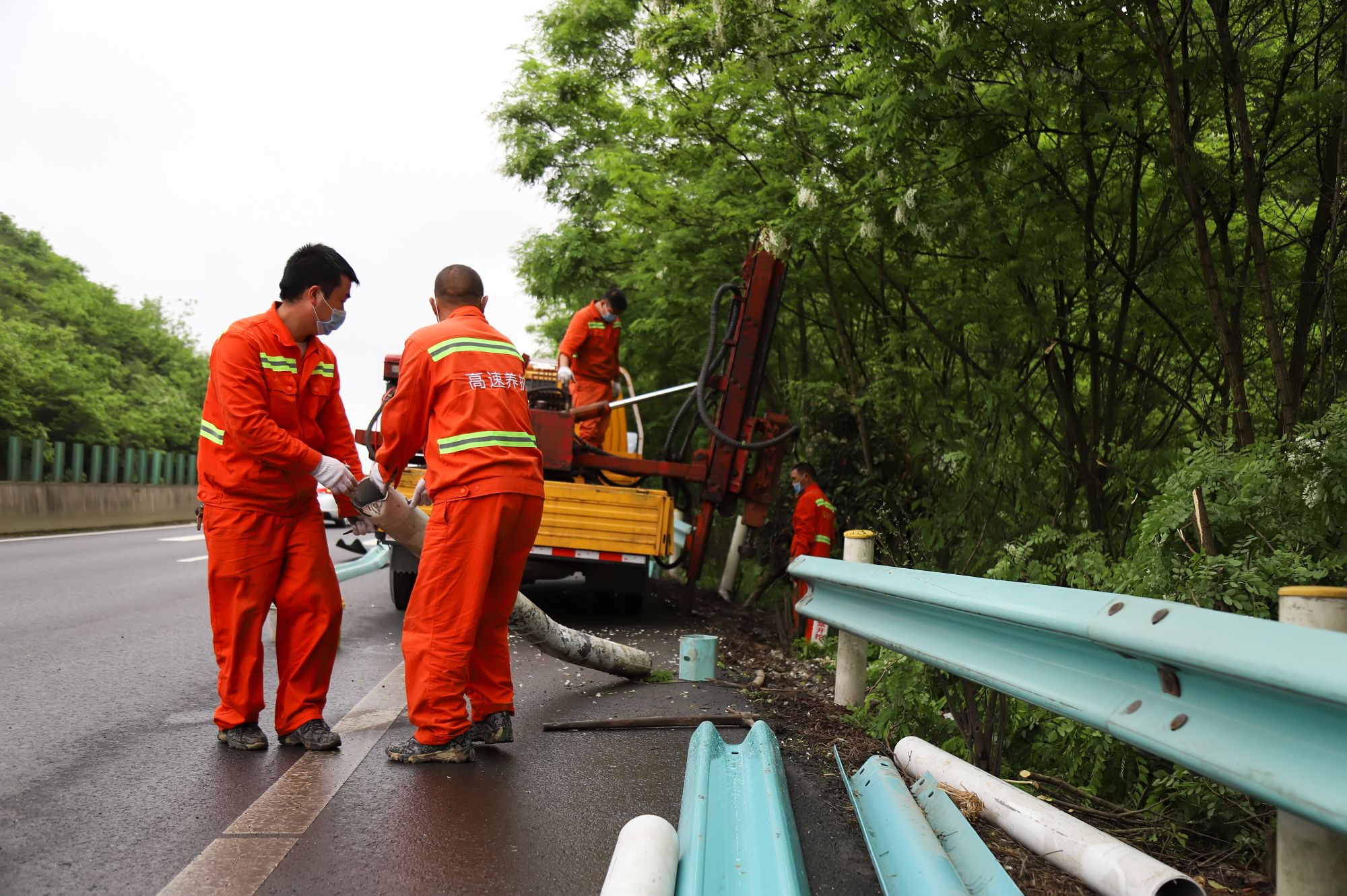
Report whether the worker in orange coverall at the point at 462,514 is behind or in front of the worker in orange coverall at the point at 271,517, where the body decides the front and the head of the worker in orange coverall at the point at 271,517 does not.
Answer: in front

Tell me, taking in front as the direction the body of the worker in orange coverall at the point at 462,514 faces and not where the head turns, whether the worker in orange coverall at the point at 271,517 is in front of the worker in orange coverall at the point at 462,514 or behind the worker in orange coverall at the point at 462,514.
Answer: in front

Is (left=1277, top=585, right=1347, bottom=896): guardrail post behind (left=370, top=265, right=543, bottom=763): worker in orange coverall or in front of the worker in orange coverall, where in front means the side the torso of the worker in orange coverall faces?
behind

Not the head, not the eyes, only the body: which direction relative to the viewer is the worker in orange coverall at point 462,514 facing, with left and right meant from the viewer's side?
facing away from the viewer and to the left of the viewer

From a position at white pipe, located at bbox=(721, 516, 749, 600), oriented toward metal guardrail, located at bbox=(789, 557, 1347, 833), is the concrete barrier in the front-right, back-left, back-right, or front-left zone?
back-right

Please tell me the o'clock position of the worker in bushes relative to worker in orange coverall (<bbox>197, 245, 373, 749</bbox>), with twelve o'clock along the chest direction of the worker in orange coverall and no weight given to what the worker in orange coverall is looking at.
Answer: The worker in bushes is roughly at 9 o'clock from the worker in orange coverall.

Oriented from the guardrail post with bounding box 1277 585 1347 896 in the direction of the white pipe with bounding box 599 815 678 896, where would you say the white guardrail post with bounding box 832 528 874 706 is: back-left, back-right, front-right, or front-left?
front-right

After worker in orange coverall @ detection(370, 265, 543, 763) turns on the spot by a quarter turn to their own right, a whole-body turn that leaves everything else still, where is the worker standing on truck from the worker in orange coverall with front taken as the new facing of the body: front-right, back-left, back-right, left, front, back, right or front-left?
front-left

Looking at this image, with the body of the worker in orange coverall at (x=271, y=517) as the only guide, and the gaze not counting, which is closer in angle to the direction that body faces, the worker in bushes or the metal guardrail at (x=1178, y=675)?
the metal guardrail

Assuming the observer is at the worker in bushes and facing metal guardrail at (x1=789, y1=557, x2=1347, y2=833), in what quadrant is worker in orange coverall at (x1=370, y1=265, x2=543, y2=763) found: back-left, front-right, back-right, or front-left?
front-right

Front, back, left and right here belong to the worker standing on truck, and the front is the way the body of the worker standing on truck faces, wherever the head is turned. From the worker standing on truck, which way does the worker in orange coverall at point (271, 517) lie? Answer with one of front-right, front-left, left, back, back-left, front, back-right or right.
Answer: front-right

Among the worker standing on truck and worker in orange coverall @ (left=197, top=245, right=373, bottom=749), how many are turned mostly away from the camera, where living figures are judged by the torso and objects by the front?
0

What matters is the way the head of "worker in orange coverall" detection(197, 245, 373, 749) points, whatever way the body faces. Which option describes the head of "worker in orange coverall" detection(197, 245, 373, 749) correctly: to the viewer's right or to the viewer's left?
to the viewer's right

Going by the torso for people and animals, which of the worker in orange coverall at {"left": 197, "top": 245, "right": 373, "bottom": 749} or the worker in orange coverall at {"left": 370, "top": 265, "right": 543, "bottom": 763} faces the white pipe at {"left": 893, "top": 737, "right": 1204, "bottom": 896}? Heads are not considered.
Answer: the worker in orange coverall at {"left": 197, "top": 245, "right": 373, "bottom": 749}

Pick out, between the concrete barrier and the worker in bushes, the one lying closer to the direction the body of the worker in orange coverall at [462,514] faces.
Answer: the concrete barrier

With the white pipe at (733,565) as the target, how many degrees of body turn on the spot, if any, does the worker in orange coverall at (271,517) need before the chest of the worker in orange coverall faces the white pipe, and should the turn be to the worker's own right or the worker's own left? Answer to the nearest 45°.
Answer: approximately 90° to the worker's own left

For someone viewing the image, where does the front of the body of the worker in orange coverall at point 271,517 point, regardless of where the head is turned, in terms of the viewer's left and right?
facing the viewer and to the right of the viewer
